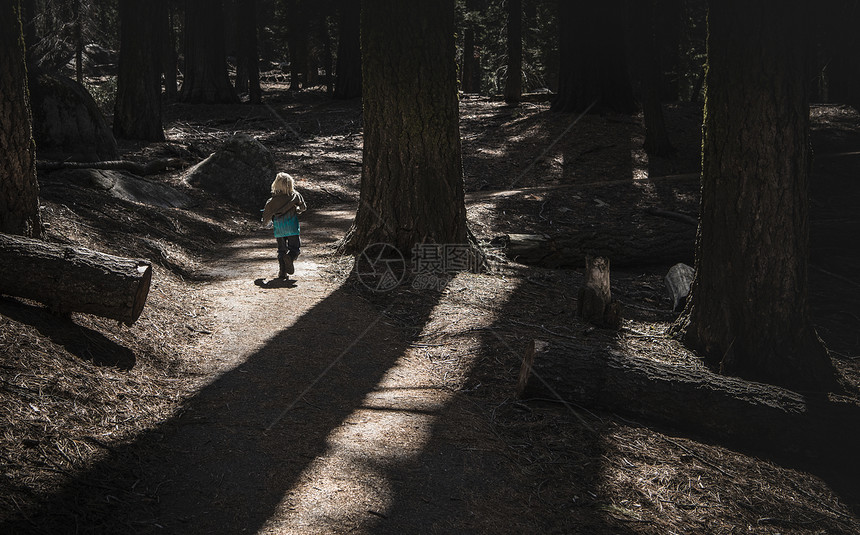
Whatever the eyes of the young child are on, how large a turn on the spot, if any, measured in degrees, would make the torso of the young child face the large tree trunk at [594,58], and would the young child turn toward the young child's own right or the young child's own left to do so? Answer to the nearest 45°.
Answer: approximately 45° to the young child's own right

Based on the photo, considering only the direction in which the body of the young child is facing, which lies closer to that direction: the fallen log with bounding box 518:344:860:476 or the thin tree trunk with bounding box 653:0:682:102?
the thin tree trunk

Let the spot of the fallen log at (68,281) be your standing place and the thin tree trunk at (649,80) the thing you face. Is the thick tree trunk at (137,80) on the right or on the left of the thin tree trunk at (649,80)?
left

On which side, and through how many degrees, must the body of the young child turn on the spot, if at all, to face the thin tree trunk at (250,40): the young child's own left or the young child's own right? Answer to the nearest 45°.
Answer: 0° — they already face it

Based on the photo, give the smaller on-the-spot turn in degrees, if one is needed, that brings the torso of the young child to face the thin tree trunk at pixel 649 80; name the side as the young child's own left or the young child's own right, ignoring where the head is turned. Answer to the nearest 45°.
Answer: approximately 45° to the young child's own right

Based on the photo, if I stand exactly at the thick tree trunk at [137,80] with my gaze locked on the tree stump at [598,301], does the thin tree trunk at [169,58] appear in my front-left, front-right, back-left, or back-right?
back-left

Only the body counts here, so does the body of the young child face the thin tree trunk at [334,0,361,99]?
yes

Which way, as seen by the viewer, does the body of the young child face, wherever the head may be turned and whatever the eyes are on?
away from the camera

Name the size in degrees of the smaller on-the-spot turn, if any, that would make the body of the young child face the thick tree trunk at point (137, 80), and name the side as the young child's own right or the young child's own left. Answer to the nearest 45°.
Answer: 0° — they already face it

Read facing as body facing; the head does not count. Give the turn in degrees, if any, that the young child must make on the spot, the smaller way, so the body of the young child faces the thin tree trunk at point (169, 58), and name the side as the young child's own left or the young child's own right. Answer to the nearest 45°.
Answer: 0° — they already face it

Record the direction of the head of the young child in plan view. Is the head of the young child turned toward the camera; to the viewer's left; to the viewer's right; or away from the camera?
away from the camera
